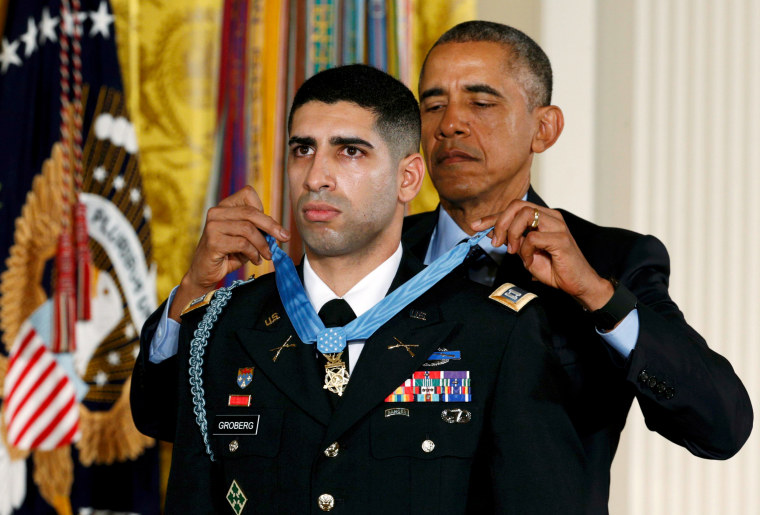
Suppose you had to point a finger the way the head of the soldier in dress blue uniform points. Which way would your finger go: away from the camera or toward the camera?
toward the camera

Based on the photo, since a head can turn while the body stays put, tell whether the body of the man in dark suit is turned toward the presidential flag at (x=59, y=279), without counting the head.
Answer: no

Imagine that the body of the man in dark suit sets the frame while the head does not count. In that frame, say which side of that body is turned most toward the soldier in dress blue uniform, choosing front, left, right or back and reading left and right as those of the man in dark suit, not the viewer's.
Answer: front

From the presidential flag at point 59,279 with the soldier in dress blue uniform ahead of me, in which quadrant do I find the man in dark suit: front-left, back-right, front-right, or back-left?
front-left

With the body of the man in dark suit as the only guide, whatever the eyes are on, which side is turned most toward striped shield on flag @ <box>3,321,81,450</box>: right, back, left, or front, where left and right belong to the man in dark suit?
right

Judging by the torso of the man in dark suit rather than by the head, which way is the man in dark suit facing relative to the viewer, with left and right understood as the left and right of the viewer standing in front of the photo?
facing the viewer and to the left of the viewer
